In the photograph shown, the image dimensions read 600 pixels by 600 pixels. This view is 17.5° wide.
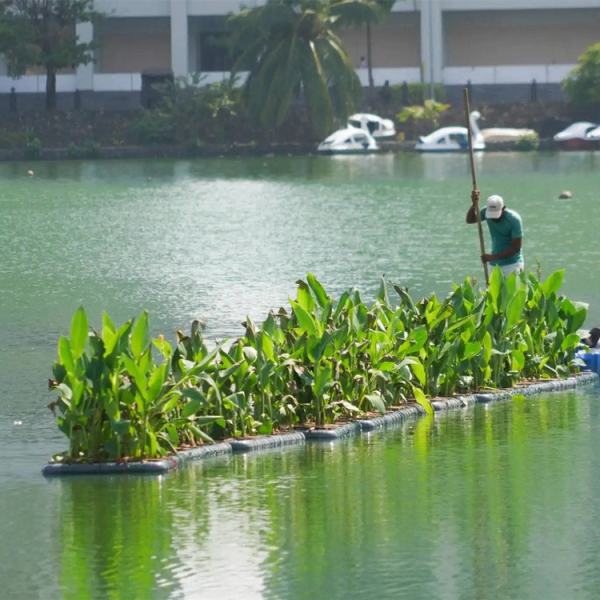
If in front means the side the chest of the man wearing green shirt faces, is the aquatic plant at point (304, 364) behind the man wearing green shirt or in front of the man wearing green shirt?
in front

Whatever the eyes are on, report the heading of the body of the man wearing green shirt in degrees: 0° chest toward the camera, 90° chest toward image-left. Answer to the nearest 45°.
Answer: approximately 45°
